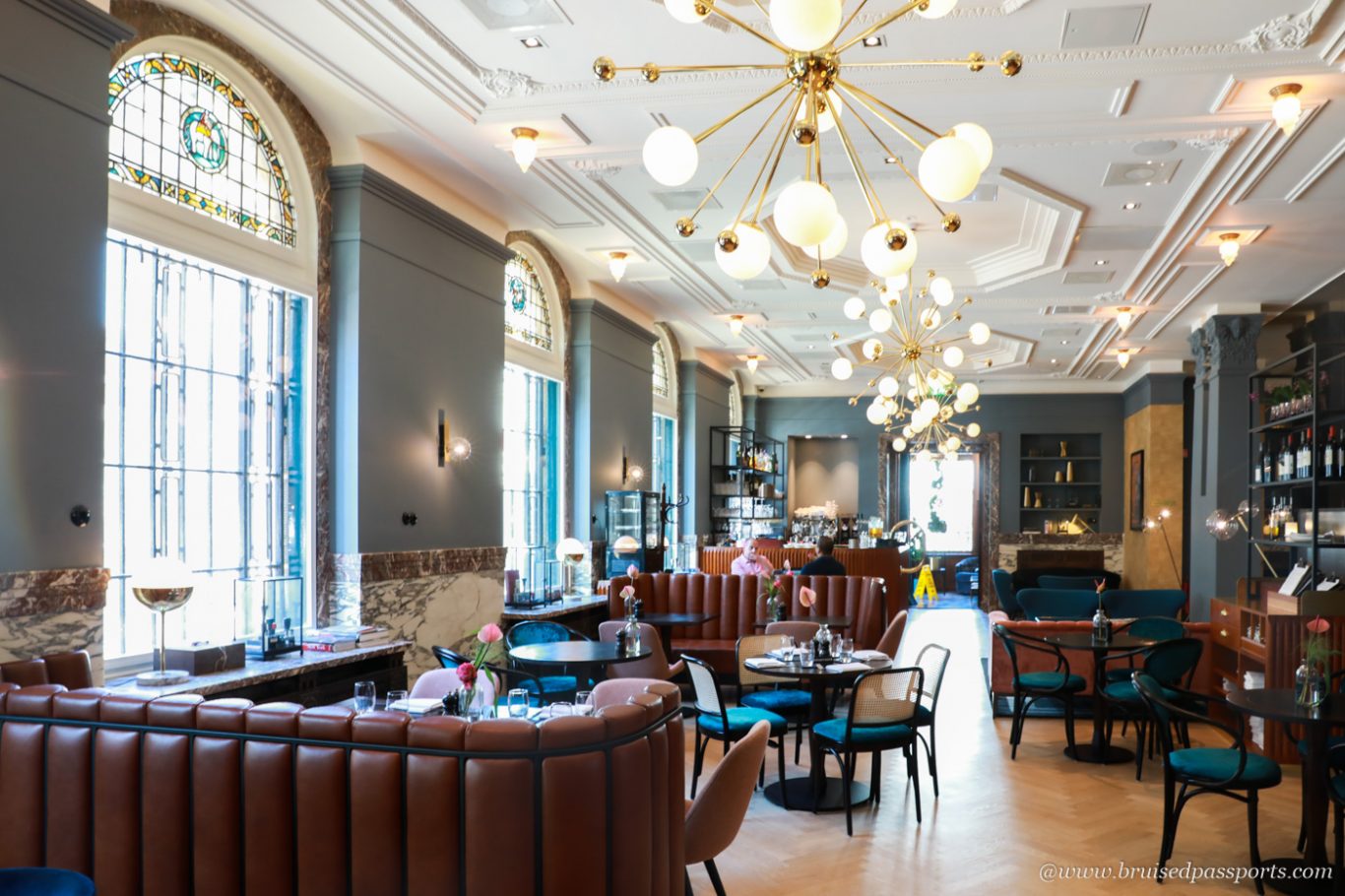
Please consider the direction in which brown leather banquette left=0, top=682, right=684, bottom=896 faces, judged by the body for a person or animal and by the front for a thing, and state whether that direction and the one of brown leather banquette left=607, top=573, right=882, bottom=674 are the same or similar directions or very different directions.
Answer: very different directions

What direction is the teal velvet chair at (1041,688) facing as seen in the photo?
to the viewer's right

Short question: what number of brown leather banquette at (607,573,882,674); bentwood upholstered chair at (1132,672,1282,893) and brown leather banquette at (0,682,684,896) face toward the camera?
1

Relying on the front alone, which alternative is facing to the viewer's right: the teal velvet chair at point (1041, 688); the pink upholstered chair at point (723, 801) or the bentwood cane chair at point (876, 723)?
the teal velvet chair

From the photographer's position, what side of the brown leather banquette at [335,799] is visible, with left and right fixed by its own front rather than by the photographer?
back

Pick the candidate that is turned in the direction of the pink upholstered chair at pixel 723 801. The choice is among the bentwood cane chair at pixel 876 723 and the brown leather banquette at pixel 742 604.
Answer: the brown leather banquette

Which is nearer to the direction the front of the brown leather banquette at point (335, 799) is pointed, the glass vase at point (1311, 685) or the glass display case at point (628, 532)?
the glass display case

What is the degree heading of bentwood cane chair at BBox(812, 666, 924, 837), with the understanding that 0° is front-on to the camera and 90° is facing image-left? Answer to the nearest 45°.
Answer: approximately 135°

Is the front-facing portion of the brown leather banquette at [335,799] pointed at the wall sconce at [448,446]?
yes

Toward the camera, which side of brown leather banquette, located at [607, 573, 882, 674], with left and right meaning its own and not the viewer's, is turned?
front

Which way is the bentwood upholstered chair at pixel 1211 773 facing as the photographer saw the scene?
facing to the right of the viewer

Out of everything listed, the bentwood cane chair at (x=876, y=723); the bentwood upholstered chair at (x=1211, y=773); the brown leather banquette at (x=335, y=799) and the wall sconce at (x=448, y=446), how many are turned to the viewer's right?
2

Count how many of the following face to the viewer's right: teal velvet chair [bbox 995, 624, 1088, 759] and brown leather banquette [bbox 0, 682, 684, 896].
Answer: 1
